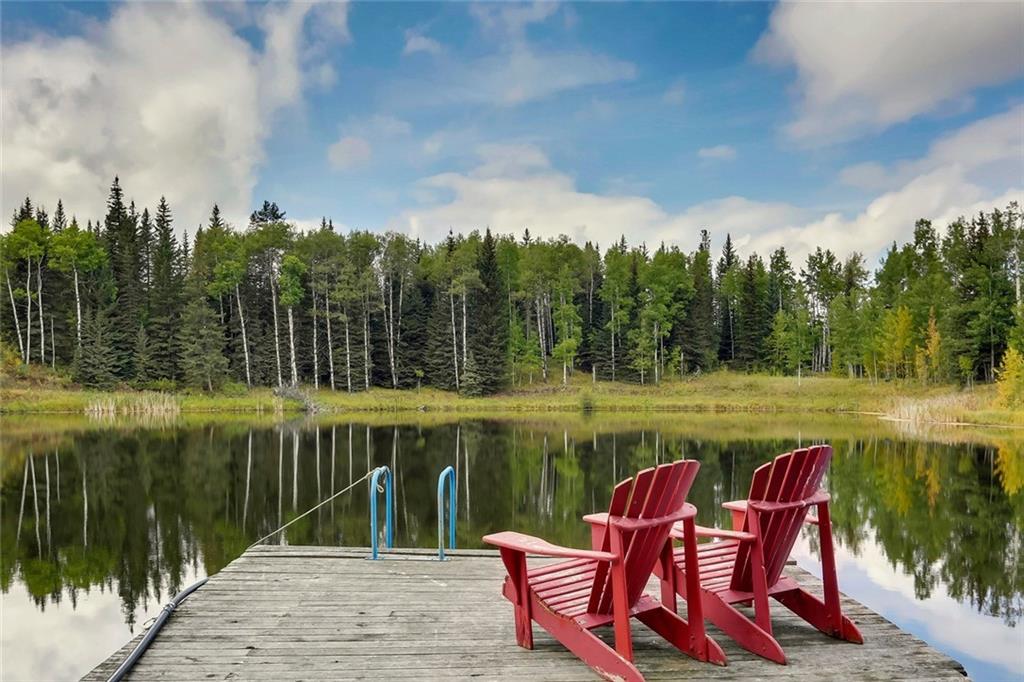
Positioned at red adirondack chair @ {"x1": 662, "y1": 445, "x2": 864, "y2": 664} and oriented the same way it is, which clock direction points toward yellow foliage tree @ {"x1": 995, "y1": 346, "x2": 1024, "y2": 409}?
The yellow foliage tree is roughly at 2 o'clock from the red adirondack chair.

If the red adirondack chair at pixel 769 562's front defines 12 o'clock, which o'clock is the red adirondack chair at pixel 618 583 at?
the red adirondack chair at pixel 618 583 is roughly at 9 o'clock from the red adirondack chair at pixel 769 562.

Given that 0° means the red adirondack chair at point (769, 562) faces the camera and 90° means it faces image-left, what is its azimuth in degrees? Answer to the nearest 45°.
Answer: approximately 135°

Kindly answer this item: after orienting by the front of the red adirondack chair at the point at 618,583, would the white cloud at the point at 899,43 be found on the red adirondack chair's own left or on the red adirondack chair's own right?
on the red adirondack chair's own right

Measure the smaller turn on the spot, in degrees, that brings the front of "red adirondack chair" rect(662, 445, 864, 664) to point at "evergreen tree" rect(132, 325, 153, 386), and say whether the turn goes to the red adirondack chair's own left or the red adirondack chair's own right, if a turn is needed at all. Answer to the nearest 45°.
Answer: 0° — it already faces it

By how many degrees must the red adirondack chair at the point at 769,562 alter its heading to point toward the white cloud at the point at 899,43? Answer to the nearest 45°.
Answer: approximately 45° to its right

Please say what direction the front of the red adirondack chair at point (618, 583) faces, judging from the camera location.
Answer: facing away from the viewer and to the left of the viewer

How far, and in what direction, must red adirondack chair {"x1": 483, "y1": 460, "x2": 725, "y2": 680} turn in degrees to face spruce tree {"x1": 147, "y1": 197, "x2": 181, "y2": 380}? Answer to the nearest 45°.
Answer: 0° — it already faces it

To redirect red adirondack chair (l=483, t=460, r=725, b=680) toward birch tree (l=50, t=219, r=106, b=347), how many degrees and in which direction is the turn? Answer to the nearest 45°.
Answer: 0° — it already faces it
